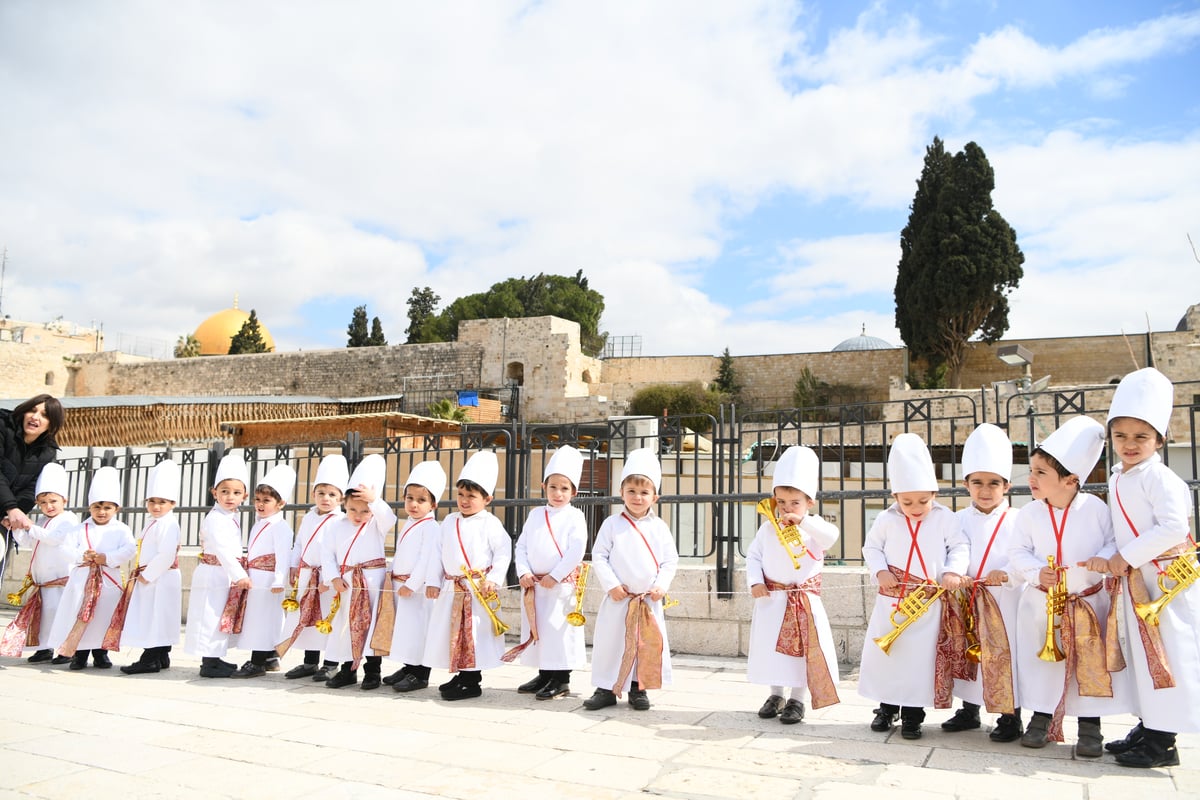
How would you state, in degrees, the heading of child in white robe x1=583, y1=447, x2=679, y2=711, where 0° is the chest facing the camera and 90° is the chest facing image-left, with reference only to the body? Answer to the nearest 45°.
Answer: approximately 0°

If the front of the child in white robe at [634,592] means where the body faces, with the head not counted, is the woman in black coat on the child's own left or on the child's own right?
on the child's own right

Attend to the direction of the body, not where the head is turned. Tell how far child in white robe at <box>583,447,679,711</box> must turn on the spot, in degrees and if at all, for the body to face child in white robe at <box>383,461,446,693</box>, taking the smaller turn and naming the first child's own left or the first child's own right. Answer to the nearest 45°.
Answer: approximately 135° to the first child's own right

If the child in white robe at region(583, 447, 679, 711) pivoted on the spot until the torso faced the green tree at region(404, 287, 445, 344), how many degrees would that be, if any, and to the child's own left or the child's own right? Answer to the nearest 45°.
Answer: approximately 180°

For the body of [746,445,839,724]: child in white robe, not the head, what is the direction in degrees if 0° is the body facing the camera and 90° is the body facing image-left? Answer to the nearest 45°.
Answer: approximately 0°

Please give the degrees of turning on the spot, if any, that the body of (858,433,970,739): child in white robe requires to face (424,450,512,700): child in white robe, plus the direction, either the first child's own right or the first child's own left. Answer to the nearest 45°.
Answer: approximately 90° to the first child's own right

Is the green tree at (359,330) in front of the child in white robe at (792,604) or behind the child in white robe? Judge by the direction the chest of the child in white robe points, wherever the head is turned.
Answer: behind

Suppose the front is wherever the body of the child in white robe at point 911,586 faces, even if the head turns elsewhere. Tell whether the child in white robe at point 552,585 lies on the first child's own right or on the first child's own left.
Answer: on the first child's own right
